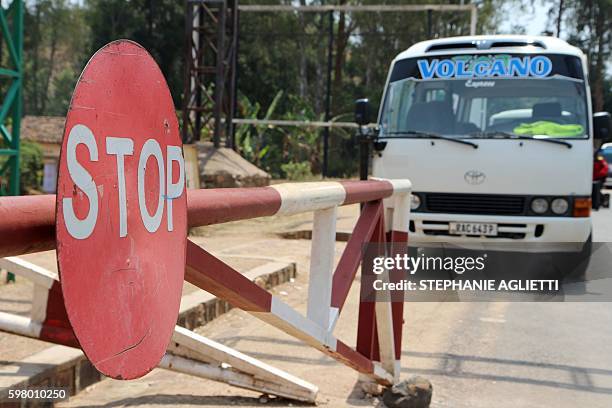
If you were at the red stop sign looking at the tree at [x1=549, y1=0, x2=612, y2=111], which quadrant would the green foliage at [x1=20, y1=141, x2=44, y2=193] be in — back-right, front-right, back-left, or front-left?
front-left

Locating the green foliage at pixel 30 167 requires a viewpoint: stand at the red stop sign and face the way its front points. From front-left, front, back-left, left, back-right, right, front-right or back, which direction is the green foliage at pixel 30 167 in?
back-left

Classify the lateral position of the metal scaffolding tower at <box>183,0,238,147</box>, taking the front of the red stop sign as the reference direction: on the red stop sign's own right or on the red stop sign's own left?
on the red stop sign's own left

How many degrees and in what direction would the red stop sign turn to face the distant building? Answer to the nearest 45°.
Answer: approximately 135° to its left

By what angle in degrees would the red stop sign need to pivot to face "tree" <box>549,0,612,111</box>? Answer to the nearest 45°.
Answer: approximately 90° to its left

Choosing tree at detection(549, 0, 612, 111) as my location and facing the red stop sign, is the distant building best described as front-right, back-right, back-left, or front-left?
front-right

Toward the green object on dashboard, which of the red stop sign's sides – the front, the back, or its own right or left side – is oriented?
left

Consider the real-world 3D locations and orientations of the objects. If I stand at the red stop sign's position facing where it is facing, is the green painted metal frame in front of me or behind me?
behind
